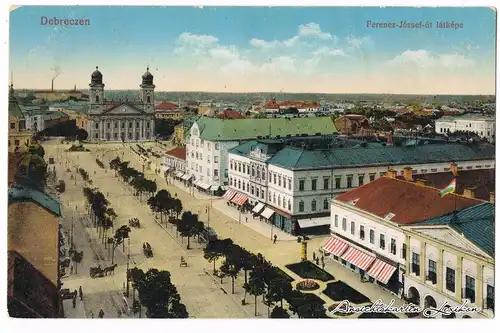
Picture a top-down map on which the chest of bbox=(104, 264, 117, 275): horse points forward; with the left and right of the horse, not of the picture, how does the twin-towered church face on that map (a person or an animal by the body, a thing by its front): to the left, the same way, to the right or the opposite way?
to the right

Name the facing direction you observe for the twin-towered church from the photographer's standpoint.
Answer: facing the viewer

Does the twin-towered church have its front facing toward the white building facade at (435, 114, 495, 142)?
no

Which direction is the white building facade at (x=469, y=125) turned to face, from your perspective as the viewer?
facing the viewer and to the left of the viewer

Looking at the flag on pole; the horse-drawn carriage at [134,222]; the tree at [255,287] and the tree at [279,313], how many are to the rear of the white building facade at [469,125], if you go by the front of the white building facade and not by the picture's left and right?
0

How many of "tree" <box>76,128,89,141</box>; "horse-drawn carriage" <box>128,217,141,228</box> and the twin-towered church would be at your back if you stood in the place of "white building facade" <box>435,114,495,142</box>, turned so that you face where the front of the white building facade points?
0

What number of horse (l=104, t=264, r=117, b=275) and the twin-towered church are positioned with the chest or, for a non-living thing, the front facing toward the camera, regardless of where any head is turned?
1

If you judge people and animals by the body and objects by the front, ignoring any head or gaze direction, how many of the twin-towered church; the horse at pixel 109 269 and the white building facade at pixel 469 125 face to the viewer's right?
1

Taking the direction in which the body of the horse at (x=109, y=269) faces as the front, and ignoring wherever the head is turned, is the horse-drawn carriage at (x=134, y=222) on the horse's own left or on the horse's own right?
on the horse's own left

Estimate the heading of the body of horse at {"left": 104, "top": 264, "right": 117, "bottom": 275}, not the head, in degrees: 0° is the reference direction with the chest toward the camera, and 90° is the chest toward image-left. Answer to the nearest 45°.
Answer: approximately 270°

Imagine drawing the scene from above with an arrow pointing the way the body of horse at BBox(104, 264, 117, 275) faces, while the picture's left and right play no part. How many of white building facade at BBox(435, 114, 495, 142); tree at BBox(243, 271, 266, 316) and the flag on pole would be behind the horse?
0

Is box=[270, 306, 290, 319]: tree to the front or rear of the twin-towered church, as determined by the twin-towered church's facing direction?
to the front
